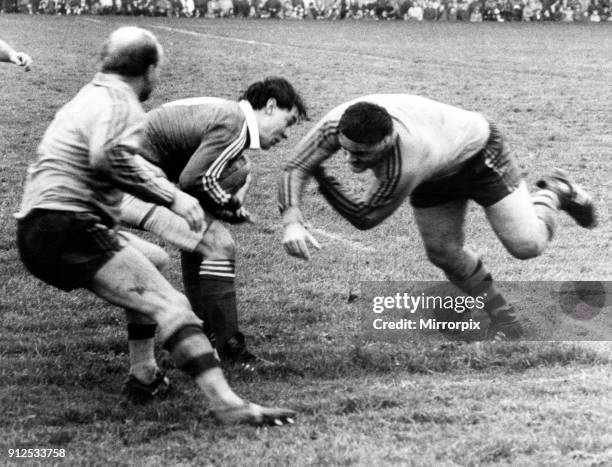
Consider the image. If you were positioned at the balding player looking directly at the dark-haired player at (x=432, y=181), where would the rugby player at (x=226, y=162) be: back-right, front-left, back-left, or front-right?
front-left

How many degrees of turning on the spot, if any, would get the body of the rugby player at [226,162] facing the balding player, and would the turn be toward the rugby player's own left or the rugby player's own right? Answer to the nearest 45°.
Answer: approximately 135° to the rugby player's own right

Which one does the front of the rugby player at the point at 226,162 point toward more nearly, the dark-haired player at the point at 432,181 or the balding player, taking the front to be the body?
the dark-haired player

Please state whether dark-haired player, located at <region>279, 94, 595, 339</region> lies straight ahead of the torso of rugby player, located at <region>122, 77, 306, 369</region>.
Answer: yes

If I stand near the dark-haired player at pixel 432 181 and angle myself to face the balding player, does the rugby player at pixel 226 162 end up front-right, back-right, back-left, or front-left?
front-right

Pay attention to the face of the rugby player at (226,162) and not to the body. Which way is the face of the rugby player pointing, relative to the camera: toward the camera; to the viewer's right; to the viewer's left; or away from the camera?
to the viewer's right

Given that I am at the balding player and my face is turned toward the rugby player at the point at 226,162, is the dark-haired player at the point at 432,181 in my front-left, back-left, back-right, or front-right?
front-right

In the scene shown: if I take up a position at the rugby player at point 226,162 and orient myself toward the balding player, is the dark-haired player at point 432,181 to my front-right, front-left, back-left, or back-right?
back-left

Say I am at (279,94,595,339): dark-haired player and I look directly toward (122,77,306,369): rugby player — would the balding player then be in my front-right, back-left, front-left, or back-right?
front-left

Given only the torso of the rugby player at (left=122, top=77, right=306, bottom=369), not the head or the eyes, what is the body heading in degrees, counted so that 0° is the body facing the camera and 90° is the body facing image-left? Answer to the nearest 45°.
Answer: approximately 270°
